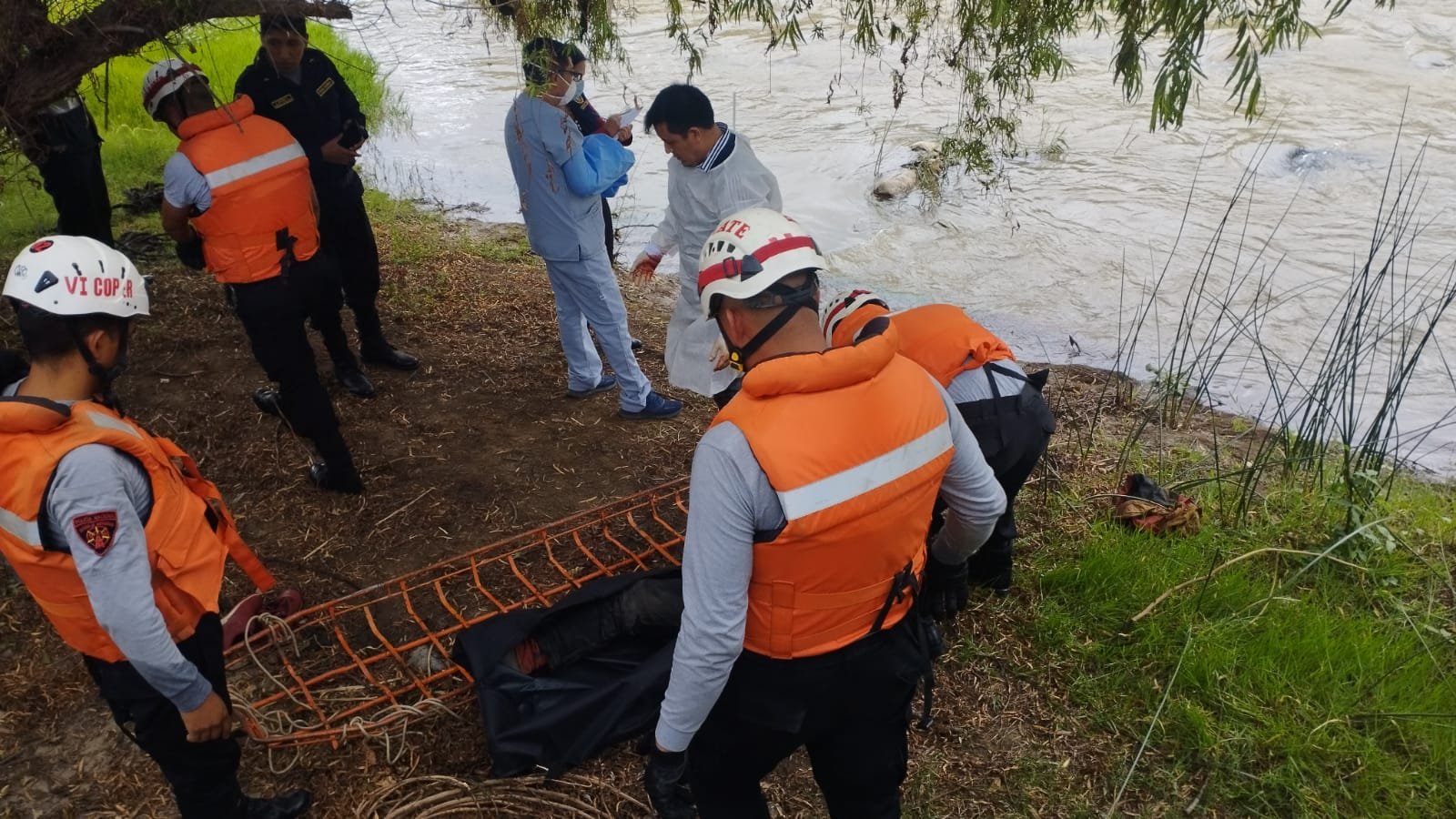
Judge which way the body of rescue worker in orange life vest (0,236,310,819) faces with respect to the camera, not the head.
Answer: to the viewer's right

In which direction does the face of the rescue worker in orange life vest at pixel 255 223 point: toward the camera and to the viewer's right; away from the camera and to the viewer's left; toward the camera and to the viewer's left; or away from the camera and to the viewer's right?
away from the camera and to the viewer's left

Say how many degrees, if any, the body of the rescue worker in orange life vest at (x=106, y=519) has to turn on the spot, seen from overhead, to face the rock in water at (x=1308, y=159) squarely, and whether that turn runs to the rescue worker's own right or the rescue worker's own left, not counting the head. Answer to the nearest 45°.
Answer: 0° — they already face it

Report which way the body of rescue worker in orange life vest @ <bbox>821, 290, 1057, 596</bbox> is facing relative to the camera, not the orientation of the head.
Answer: to the viewer's left

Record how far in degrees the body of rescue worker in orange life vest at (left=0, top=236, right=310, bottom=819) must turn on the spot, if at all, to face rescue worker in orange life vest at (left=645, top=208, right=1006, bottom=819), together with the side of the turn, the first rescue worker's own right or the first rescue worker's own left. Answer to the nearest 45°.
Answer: approximately 45° to the first rescue worker's own right

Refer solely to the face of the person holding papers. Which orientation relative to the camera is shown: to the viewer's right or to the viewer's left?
to the viewer's right

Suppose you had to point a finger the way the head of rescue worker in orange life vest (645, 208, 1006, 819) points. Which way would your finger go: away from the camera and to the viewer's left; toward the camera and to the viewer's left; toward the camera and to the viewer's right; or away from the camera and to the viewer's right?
away from the camera and to the viewer's left

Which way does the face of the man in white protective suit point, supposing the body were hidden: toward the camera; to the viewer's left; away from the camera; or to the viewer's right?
to the viewer's left

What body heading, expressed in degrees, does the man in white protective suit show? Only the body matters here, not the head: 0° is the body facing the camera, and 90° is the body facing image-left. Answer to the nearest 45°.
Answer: approximately 45°

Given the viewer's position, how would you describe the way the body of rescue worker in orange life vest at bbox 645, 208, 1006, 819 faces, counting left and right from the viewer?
facing away from the viewer and to the left of the viewer
